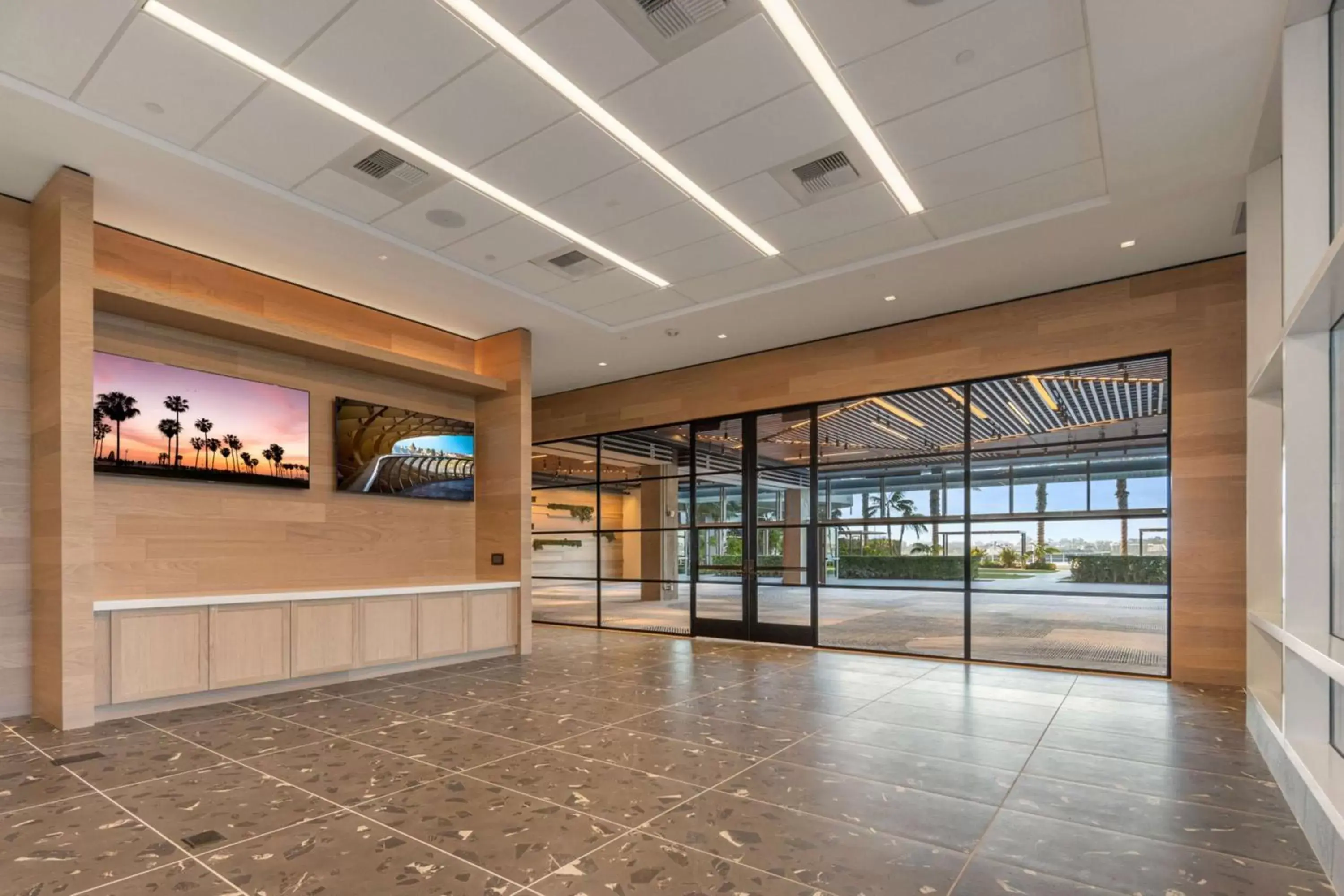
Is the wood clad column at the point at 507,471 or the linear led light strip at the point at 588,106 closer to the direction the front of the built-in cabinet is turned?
the linear led light strip

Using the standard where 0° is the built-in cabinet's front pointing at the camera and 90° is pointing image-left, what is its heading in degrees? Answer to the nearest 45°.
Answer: approximately 315°

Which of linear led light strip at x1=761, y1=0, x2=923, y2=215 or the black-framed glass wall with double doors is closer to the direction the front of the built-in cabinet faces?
the linear led light strip

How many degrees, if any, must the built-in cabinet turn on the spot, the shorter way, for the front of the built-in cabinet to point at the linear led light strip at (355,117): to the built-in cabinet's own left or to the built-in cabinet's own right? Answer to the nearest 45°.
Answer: approximately 45° to the built-in cabinet's own right

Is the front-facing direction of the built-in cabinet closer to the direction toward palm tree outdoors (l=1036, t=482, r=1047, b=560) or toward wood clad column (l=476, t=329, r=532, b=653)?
the palm tree outdoors

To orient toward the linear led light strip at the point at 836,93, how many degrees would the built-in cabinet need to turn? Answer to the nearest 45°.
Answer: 0° — it already faces it
